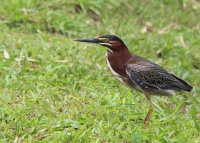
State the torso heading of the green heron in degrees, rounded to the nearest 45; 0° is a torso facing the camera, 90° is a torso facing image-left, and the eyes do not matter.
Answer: approximately 90°
